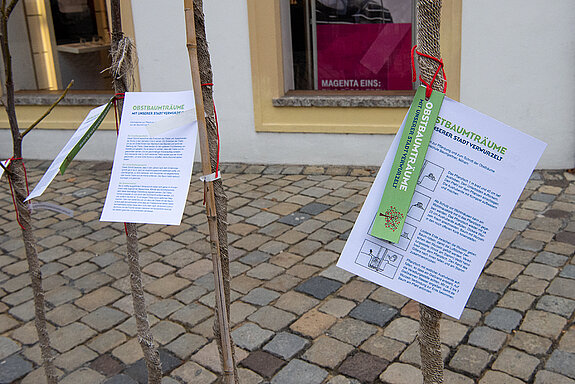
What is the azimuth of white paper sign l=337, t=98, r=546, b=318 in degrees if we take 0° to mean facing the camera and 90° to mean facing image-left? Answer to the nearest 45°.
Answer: approximately 0°

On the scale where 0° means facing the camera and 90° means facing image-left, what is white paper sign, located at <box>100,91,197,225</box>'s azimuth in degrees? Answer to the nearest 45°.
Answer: approximately 0°

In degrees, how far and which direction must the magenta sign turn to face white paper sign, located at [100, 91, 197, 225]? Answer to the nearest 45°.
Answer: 0° — it already faces it

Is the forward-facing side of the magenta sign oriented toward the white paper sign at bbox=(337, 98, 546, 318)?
yes

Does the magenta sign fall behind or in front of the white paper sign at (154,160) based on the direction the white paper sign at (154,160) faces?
behind

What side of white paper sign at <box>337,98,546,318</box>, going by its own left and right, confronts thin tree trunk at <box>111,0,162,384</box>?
right

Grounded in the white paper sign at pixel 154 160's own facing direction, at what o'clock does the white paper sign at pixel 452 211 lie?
the white paper sign at pixel 452 211 is roughly at 10 o'clock from the white paper sign at pixel 154 160.
